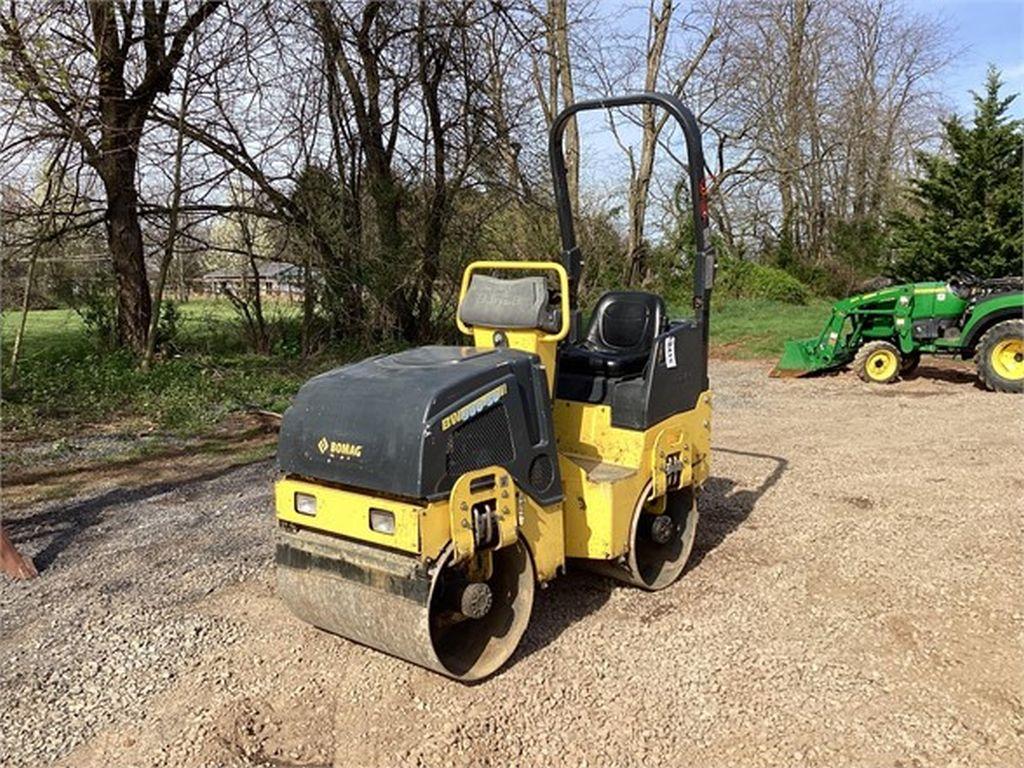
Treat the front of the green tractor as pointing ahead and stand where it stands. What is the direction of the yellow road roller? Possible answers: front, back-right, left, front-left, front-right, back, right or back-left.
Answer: left

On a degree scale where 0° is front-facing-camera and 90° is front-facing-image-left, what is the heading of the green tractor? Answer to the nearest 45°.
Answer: approximately 90°

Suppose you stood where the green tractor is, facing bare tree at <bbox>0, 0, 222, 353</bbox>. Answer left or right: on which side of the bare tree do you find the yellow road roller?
left

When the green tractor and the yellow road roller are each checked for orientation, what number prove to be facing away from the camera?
0

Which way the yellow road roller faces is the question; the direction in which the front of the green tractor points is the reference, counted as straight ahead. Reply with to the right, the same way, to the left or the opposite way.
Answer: to the left

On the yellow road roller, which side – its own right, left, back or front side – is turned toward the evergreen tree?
back

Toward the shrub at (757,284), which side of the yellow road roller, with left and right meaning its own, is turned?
back

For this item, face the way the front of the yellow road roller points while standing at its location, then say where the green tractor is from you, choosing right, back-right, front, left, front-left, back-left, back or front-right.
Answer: back

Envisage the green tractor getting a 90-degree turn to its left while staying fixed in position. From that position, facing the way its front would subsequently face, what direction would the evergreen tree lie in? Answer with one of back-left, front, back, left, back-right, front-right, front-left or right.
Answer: back

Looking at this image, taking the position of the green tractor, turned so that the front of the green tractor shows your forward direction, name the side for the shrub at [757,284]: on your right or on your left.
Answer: on your right

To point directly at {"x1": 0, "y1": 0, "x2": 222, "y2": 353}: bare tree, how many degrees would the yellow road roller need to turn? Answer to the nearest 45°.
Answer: approximately 90° to its right
